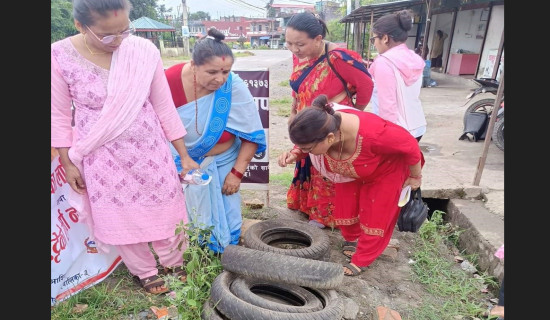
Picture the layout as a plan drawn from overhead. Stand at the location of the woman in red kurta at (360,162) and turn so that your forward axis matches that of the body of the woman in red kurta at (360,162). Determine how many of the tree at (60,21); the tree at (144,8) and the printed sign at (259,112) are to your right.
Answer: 3

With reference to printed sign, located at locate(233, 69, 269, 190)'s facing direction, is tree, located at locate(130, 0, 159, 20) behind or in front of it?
behind

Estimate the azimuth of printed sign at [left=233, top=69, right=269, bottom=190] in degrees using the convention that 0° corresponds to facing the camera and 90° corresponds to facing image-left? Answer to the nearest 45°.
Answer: approximately 0°

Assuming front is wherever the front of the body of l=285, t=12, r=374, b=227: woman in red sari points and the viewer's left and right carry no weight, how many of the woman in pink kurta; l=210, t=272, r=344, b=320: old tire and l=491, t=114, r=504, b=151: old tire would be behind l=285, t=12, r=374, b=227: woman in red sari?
1

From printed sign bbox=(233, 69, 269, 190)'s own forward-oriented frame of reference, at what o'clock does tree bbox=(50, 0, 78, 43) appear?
The tree is roughly at 5 o'clock from the printed sign.

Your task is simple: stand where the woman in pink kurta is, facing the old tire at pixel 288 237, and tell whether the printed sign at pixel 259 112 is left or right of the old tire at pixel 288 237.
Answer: left

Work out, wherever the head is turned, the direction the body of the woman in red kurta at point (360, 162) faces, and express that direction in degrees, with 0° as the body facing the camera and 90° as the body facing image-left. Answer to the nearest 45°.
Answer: approximately 45°

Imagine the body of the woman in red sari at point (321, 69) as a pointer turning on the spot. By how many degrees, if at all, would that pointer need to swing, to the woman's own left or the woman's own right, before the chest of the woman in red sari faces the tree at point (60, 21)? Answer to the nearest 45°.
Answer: approximately 90° to the woman's own right
